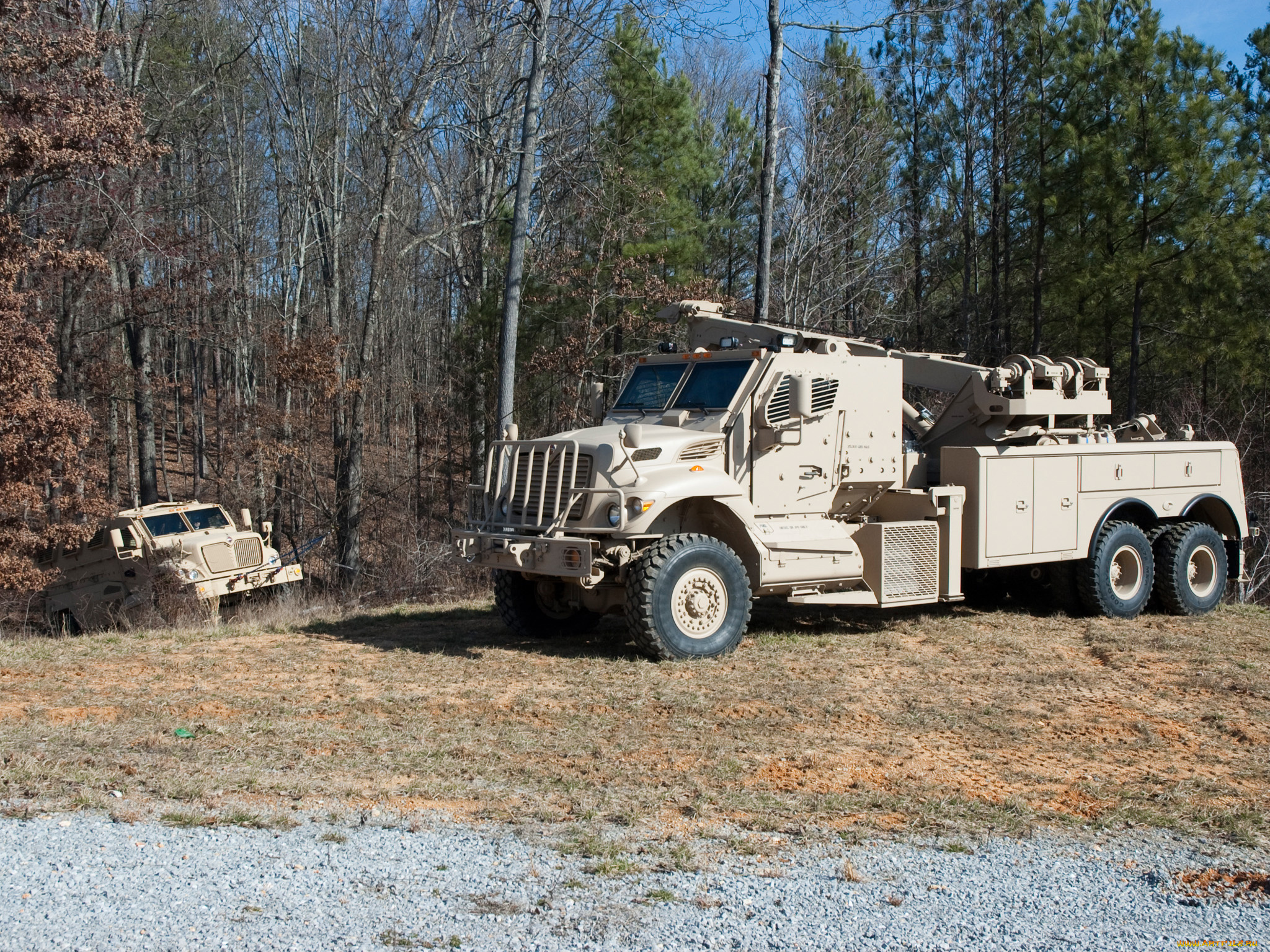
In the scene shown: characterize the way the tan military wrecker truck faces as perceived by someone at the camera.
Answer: facing the viewer and to the left of the viewer

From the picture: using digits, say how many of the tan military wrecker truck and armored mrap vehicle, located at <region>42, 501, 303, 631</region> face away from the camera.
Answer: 0

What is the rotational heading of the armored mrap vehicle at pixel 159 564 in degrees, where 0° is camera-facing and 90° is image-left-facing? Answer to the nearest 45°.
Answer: approximately 315°

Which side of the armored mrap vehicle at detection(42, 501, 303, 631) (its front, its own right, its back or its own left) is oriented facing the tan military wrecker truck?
front

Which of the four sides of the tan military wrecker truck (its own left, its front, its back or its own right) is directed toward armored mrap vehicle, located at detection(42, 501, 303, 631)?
right
